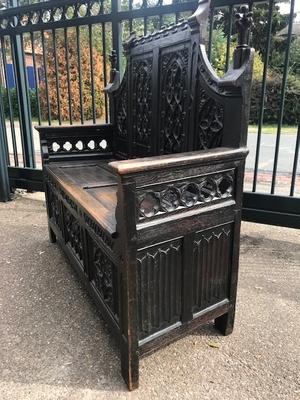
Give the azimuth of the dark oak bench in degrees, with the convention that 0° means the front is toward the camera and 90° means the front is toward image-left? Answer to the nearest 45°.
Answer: approximately 45°
